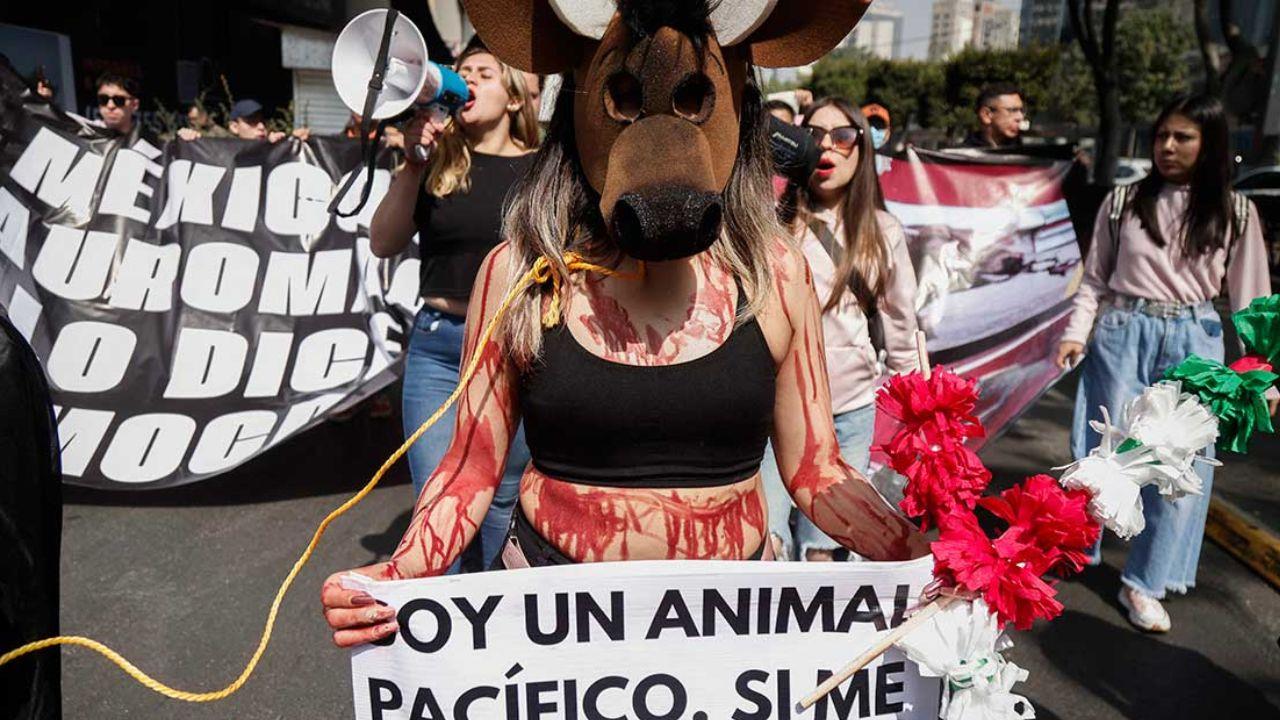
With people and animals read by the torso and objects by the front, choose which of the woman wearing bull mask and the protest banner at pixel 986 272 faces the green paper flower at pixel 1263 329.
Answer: the protest banner

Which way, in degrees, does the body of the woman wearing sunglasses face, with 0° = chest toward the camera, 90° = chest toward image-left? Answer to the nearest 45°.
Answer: approximately 45°

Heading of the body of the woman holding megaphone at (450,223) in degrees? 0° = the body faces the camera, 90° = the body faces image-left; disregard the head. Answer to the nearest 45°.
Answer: approximately 45°

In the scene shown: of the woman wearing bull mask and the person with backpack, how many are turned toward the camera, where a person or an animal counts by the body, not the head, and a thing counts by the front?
2

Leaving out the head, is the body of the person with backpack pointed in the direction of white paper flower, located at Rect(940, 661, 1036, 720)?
yes

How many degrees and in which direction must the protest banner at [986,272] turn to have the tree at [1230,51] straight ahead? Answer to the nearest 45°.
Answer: approximately 180°

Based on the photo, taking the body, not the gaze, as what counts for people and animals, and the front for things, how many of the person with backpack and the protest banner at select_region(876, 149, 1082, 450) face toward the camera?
2

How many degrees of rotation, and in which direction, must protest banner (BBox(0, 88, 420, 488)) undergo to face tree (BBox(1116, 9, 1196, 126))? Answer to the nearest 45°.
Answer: approximately 135° to its left

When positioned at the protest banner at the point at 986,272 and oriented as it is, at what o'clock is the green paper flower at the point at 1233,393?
The green paper flower is roughly at 12 o'clock from the protest banner.

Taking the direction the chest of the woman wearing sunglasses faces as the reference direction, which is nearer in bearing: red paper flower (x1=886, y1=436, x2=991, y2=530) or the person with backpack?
the red paper flower

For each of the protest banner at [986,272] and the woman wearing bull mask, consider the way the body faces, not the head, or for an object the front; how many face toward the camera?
2

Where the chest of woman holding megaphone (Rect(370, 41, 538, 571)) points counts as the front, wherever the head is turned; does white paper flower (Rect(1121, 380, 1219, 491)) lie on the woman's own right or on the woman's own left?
on the woman's own left

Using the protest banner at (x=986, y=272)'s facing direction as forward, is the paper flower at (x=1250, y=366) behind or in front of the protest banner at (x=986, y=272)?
in front

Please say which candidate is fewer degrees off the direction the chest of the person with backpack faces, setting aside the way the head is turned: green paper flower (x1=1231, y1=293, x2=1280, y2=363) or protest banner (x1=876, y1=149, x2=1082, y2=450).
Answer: the green paper flower
